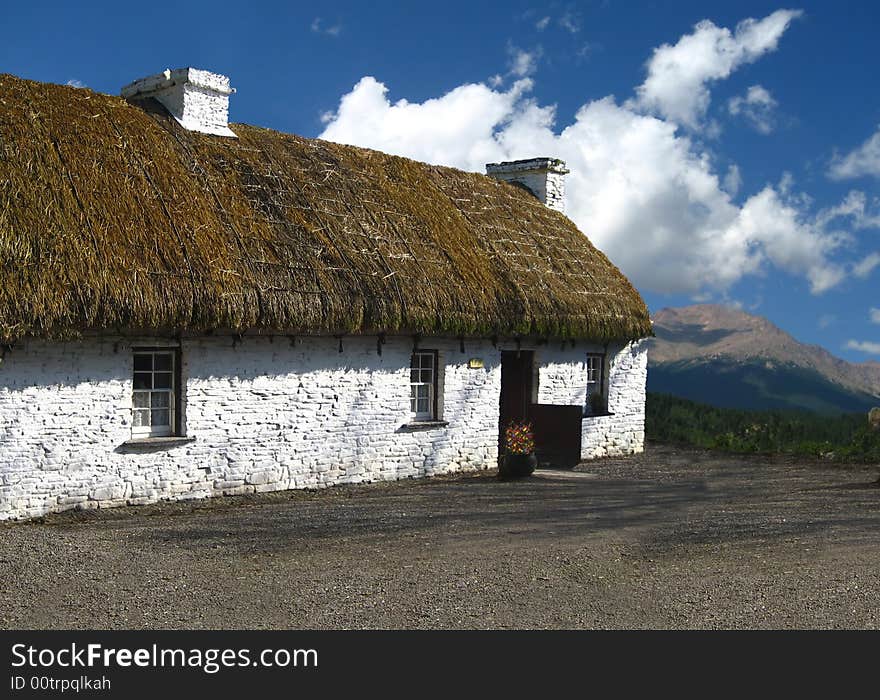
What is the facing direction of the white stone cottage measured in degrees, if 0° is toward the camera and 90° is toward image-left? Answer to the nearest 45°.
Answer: approximately 315°
